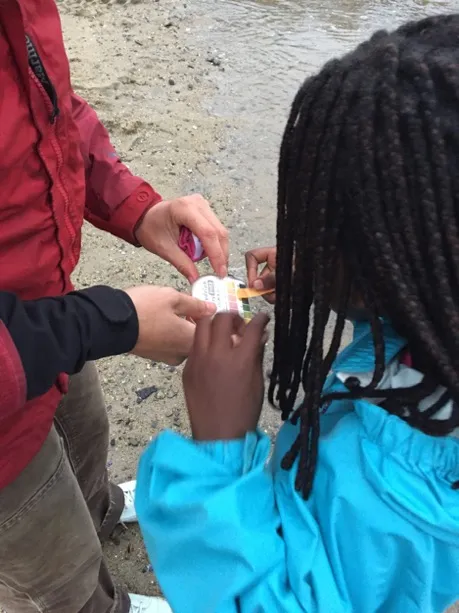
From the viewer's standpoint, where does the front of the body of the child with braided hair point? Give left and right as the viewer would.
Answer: facing away from the viewer and to the left of the viewer

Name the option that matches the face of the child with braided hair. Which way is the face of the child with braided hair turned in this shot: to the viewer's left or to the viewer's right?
to the viewer's left

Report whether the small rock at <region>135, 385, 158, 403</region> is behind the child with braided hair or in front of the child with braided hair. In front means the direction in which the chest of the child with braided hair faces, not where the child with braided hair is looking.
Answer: in front
